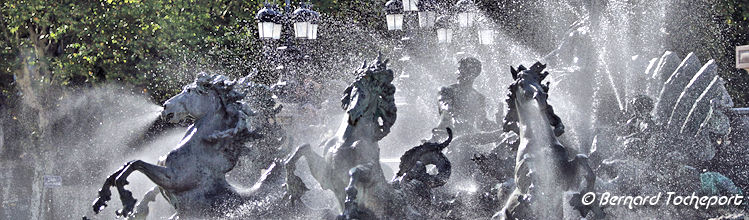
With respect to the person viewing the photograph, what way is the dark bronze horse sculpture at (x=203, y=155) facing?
facing to the left of the viewer

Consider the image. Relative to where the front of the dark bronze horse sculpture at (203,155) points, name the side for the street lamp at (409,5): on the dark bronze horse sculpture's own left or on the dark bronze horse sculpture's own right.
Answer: on the dark bronze horse sculpture's own right

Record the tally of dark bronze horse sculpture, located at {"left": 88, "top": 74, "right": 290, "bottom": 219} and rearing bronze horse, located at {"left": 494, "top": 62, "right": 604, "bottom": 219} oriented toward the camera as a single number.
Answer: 1

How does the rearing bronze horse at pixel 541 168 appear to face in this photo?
toward the camera

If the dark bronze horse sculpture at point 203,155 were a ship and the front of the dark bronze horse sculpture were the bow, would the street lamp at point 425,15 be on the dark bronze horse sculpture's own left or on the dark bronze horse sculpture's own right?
on the dark bronze horse sculpture's own right

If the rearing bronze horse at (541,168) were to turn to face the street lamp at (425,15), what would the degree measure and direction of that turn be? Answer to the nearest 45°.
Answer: approximately 180°

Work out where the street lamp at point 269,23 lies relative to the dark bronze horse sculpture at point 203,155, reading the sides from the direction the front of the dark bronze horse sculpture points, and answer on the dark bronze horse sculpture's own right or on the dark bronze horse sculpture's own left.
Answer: on the dark bronze horse sculpture's own right

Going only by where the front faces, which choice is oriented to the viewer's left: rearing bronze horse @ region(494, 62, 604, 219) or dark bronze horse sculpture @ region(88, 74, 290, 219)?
the dark bronze horse sculpture

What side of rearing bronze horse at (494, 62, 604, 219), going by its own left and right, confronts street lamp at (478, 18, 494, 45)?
back
